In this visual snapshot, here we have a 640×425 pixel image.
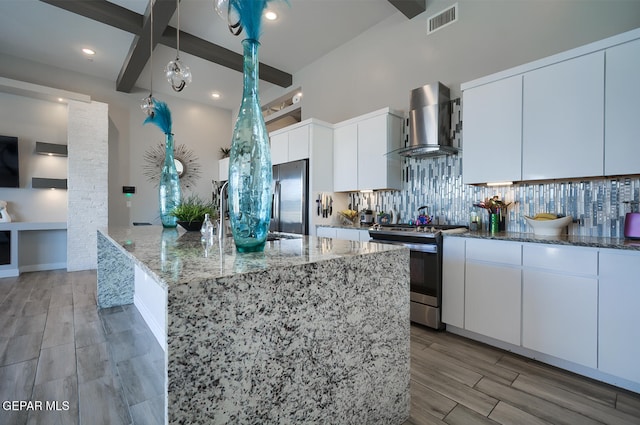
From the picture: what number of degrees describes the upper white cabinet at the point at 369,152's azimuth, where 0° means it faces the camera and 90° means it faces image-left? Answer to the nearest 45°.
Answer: approximately 45°

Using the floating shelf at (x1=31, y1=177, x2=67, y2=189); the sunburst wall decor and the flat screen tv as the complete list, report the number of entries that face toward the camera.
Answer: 3

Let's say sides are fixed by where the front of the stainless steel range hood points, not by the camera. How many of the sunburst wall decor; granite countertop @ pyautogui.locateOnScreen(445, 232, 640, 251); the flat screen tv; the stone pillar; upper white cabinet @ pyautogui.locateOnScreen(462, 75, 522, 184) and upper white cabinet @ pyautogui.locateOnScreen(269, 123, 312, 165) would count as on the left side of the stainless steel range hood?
2

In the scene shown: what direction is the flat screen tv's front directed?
toward the camera

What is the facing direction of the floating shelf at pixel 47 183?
toward the camera

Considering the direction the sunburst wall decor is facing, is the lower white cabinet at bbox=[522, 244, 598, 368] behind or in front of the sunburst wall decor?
in front

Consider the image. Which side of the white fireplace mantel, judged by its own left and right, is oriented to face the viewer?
front

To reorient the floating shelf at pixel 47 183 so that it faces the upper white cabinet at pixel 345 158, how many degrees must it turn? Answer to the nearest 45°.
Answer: approximately 45° to its left

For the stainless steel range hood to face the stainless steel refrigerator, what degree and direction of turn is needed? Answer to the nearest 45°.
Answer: approximately 45° to its right

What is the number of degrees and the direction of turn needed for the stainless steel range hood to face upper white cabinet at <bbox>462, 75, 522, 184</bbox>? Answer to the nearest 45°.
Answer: approximately 90° to its left

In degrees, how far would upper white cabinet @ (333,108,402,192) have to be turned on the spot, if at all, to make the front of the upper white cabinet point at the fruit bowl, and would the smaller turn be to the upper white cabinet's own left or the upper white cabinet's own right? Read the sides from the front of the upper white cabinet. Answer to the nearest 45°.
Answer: approximately 90° to the upper white cabinet's own left

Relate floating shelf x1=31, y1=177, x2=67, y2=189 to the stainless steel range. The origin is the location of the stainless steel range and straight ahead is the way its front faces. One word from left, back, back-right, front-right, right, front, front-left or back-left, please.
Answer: front-right

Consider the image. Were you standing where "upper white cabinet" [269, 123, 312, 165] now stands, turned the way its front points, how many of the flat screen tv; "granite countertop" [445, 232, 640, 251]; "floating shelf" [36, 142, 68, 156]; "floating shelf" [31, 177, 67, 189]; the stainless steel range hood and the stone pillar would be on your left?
2

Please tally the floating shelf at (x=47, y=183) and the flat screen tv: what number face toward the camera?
2

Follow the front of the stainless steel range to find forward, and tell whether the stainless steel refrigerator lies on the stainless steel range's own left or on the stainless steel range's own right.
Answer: on the stainless steel range's own right

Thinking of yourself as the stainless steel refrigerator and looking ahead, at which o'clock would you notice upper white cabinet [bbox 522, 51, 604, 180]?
The upper white cabinet is roughly at 9 o'clock from the stainless steel refrigerator.
